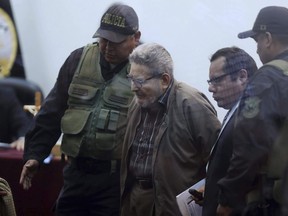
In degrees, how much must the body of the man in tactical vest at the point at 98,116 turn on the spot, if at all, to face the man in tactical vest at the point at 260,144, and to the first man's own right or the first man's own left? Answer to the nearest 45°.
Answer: approximately 45° to the first man's own left

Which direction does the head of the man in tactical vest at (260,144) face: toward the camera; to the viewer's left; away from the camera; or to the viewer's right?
to the viewer's left

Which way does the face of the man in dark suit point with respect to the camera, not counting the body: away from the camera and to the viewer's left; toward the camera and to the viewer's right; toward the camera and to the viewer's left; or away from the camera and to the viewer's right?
toward the camera and to the viewer's left

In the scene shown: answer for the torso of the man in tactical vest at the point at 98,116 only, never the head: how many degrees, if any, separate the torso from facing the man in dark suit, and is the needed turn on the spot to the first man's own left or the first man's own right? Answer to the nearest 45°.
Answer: approximately 45° to the first man's own left

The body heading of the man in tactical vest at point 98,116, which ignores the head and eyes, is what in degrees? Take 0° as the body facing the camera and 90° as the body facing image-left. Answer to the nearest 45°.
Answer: approximately 0°

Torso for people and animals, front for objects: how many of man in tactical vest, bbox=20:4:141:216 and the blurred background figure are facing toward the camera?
2

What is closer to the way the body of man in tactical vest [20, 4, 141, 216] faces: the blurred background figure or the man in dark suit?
the man in dark suit

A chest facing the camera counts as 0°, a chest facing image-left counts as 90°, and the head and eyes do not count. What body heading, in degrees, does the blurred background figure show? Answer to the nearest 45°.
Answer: approximately 0°
